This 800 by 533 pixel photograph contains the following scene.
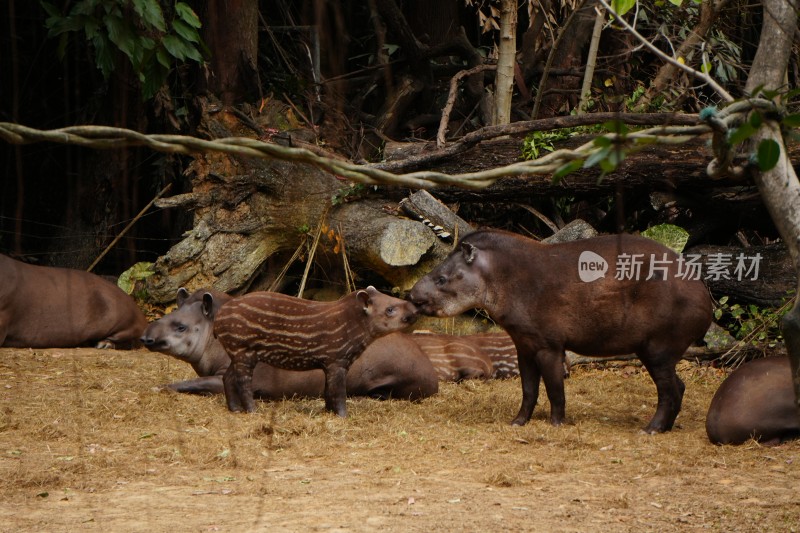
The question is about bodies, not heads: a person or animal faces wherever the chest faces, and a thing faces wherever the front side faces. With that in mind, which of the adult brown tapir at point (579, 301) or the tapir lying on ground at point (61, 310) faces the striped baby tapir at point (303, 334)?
the adult brown tapir

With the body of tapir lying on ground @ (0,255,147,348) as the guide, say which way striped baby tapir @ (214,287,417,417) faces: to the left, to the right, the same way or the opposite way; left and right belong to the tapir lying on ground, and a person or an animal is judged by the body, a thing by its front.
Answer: the opposite way

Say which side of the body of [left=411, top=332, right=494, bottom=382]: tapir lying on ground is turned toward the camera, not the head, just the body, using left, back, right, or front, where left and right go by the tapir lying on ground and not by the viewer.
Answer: left

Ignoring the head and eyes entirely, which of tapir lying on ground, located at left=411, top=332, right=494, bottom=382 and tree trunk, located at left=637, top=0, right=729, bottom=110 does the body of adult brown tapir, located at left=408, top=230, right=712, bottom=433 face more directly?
the tapir lying on ground

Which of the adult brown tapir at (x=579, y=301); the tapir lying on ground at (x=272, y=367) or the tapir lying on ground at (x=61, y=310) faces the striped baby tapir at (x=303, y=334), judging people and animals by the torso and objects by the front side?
the adult brown tapir

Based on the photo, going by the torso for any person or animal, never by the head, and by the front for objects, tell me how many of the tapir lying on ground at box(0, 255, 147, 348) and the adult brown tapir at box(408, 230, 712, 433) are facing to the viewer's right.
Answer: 0

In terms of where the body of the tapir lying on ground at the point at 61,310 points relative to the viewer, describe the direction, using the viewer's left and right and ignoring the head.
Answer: facing to the left of the viewer

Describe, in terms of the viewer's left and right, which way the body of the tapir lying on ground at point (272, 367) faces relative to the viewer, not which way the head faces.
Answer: facing to the left of the viewer

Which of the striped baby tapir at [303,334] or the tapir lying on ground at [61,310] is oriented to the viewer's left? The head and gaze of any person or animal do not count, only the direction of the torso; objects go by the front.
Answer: the tapir lying on ground

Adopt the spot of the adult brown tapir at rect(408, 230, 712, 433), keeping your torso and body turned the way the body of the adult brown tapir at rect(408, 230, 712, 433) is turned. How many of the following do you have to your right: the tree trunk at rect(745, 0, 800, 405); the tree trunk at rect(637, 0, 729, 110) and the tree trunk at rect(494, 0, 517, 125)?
2

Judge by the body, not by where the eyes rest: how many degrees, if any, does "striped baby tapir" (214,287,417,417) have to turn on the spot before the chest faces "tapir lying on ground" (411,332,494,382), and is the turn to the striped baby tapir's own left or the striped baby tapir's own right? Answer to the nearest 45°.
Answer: approximately 45° to the striped baby tapir's own left

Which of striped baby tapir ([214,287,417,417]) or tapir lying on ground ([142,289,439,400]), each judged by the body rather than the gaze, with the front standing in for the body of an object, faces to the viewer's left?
the tapir lying on ground

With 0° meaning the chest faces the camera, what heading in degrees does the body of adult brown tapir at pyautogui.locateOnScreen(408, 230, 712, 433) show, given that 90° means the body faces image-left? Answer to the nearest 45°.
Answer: approximately 90°

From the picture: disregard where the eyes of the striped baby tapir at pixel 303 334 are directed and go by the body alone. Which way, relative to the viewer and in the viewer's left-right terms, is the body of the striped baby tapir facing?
facing to the right of the viewer

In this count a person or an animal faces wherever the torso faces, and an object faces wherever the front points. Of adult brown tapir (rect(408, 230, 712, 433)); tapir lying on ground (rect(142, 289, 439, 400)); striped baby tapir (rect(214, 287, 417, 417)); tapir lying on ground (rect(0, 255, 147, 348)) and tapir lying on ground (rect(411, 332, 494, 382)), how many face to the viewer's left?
4
